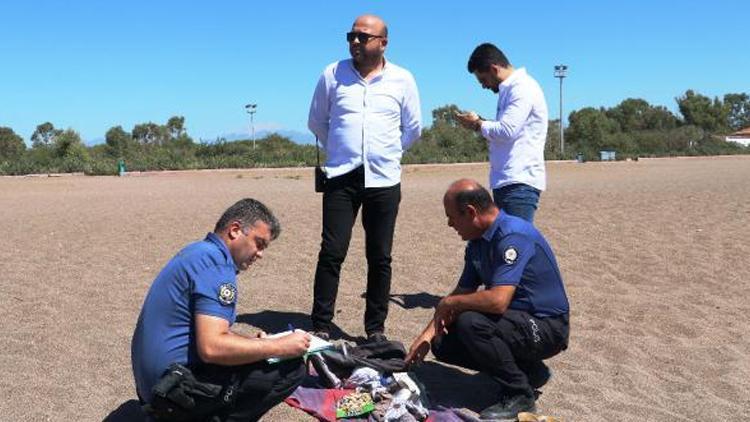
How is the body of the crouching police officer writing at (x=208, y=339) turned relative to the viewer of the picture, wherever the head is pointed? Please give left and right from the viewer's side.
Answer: facing to the right of the viewer

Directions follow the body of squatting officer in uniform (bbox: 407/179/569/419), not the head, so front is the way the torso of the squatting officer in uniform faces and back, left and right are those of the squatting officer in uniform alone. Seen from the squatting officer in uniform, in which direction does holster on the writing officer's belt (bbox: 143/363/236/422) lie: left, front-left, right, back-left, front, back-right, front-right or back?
front-left

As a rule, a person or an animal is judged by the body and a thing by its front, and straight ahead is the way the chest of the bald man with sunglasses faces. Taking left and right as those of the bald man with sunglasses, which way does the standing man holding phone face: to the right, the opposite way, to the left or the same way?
to the right

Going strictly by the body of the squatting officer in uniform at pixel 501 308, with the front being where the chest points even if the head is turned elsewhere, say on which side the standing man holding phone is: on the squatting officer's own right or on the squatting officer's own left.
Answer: on the squatting officer's own right

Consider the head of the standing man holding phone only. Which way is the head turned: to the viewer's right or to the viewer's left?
to the viewer's left

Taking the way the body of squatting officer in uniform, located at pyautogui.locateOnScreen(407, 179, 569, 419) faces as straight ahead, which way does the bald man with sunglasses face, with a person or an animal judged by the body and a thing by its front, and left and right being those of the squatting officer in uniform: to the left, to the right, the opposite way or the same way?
to the left

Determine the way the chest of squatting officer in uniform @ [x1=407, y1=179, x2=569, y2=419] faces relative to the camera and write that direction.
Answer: to the viewer's left

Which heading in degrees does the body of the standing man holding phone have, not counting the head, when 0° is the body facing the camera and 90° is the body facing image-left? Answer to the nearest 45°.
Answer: approximately 90°

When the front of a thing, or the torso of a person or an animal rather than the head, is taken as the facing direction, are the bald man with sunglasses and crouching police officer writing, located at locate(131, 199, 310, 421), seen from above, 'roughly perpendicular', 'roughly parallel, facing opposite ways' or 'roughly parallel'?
roughly perpendicular

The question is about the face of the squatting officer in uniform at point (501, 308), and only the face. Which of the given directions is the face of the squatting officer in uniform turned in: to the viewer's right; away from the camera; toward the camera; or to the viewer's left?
to the viewer's left

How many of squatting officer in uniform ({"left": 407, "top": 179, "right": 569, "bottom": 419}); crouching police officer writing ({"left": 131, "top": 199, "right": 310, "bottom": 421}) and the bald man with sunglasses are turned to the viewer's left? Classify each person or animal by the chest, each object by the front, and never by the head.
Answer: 1

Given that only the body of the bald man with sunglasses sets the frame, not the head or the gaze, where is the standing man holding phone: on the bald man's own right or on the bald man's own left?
on the bald man's own left
